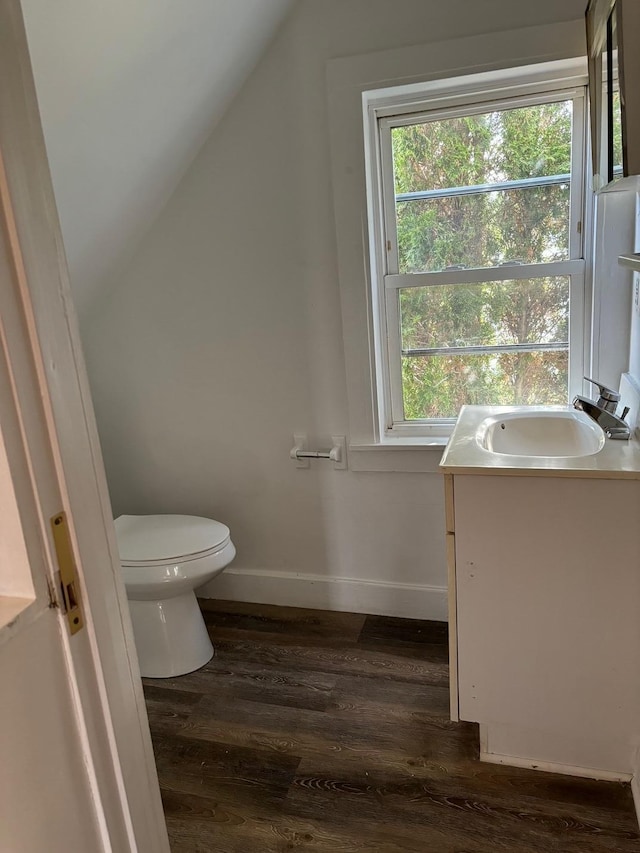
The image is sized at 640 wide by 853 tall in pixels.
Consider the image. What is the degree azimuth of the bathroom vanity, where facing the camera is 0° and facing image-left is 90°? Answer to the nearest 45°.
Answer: approximately 90°

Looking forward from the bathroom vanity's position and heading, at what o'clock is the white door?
The white door is roughly at 10 o'clock from the bathroom vanity.

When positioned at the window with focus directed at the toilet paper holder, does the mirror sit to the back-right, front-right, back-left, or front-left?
back-left

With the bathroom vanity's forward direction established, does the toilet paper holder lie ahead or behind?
ahead
